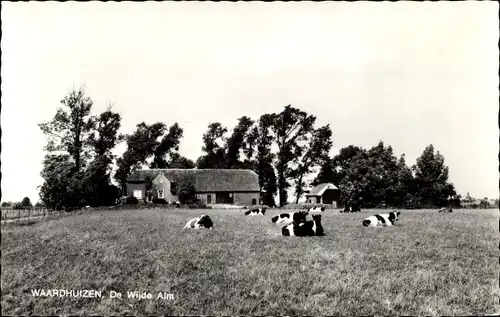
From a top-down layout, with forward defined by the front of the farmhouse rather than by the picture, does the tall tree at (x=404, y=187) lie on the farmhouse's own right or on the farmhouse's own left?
on the farmhouse's own left

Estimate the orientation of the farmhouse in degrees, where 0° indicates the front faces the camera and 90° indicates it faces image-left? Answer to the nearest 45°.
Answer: approximately 0°

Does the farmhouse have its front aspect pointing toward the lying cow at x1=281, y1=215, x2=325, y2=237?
yes

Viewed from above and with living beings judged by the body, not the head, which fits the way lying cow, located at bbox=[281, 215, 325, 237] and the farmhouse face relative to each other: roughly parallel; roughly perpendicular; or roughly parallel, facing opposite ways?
roughly perpendicular
